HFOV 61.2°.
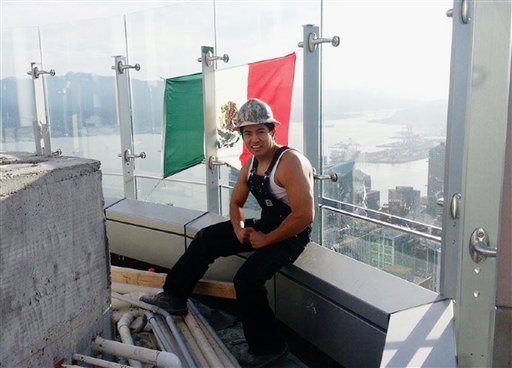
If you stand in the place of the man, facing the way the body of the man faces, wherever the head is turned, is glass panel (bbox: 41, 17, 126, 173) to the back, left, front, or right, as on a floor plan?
right

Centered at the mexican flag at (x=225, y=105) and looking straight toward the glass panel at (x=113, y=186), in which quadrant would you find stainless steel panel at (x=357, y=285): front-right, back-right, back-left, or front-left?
back-left

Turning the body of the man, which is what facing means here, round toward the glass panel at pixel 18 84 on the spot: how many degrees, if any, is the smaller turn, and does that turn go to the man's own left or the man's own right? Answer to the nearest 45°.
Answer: approximately 90° to the man's own right

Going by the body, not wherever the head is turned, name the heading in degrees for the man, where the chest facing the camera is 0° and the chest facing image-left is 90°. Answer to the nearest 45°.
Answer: approximately 45°

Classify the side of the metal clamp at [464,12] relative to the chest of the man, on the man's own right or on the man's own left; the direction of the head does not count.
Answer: on the man's own left

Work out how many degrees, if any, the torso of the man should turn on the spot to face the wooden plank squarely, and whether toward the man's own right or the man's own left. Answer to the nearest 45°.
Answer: approximately 90° to the man's own right

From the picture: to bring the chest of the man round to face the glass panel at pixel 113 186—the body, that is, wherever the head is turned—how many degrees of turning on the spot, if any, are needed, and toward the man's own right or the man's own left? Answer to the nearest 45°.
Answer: approximately 90° to the man's own right
